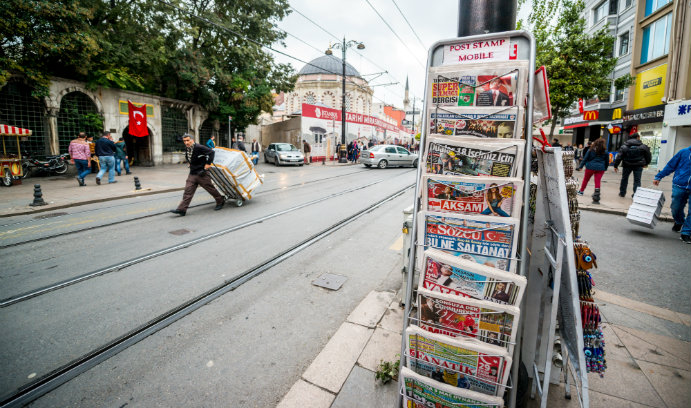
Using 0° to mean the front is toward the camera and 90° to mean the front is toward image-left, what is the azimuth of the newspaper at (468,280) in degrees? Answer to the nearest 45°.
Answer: approximately 0°

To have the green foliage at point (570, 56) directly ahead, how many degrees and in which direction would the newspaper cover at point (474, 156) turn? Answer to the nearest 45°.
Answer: approximately 180°

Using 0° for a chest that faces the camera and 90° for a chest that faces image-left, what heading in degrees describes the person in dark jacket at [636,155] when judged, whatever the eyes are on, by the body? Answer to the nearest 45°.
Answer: approximately 180°

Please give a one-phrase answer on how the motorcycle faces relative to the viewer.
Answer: facing to the left of the viewer

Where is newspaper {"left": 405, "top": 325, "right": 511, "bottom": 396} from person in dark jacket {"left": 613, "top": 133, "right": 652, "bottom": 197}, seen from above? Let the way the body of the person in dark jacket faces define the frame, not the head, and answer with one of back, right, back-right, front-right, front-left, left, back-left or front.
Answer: back

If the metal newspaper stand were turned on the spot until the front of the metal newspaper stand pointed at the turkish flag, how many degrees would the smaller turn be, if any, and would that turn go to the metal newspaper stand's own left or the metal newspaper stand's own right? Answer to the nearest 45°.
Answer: approximately 135° to the metal newspaper stand's own right
